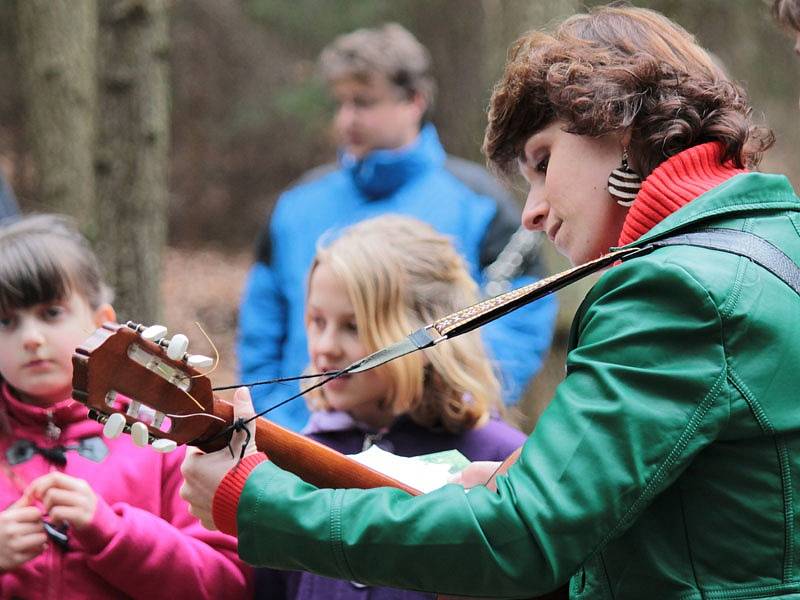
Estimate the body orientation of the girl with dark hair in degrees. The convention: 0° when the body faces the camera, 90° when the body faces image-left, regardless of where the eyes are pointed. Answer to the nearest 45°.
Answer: approximately 0°

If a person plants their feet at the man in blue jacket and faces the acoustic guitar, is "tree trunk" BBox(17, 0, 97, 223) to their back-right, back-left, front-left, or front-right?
back-right

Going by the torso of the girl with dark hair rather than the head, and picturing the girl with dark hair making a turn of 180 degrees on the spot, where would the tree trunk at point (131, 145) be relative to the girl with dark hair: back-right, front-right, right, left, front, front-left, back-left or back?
front

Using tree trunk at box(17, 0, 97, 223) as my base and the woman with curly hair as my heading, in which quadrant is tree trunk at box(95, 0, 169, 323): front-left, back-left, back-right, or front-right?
front-left

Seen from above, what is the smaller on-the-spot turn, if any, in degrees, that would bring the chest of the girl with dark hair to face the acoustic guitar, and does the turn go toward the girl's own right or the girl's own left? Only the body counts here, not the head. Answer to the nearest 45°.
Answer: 0° — they already face it

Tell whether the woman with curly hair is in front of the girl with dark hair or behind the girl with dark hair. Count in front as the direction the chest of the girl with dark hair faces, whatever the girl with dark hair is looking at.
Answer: in front

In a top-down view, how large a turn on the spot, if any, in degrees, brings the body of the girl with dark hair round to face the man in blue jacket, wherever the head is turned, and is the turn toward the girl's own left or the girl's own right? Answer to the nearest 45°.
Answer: approximately 135° to the girl's own left

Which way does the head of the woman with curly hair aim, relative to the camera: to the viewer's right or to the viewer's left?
to the viewer's left

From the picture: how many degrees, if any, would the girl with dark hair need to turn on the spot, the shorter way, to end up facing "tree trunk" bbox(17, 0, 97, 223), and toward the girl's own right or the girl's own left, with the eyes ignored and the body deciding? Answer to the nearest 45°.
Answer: approximately 180°
